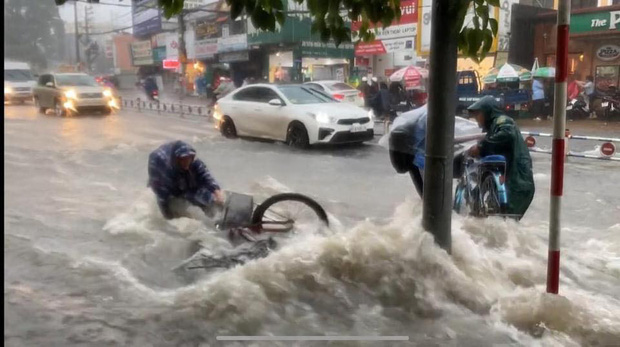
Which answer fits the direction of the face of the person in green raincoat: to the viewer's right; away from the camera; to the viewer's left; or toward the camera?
to the viewer's left

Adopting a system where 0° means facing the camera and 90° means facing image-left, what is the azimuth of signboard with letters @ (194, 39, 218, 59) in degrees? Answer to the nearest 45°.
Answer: approximately 45°

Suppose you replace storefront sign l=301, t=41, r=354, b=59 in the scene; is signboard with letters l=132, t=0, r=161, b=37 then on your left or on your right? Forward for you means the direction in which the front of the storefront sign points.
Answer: on your right

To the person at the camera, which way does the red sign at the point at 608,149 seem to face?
facing the viewer

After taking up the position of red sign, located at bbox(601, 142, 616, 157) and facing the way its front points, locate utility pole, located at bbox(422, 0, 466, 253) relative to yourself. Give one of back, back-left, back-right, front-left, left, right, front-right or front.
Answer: front

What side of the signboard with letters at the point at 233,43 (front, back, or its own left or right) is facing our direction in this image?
front

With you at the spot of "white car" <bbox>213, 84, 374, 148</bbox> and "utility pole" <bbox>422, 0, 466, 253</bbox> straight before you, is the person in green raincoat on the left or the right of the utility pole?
left

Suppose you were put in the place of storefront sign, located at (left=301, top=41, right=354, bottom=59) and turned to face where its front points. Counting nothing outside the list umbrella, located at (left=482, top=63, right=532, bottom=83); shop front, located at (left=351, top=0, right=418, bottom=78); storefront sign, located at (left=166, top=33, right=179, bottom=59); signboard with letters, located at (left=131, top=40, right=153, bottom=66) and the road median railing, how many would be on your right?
3

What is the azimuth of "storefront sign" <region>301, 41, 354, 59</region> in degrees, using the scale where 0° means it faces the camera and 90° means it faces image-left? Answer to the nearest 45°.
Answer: approximately 0°

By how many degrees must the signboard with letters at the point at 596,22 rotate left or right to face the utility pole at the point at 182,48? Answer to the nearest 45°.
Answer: approximately 45° to its right

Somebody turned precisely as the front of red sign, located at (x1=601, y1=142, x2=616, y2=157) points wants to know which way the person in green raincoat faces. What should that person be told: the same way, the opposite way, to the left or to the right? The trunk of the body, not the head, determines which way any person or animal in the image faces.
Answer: to the right

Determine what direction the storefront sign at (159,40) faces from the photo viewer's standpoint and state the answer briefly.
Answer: facing the viewer and to the left of the viewer

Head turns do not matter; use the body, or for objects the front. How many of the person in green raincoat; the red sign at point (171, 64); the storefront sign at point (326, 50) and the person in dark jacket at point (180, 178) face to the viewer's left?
1

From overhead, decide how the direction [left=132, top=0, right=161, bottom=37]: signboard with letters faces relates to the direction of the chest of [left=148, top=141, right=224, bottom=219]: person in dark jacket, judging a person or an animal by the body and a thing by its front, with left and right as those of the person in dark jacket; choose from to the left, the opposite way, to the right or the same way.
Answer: to the right

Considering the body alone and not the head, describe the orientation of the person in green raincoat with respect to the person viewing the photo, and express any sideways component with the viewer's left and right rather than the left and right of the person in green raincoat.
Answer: facing to the left of the viewer

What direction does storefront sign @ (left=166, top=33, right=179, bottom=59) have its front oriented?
toward the camera
